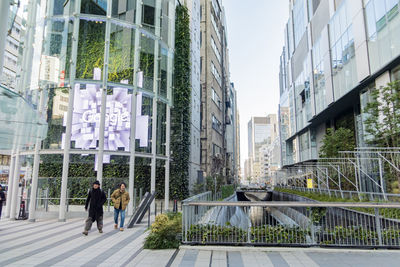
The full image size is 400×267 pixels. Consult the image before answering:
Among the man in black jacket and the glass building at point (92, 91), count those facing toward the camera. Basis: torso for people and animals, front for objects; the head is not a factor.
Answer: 2

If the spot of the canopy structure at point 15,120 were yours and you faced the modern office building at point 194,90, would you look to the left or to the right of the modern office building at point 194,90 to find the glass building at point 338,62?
right

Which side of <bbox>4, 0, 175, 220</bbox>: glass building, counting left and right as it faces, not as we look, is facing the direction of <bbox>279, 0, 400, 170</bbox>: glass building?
left

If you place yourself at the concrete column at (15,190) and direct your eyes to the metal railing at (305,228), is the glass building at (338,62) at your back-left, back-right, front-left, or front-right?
front-left

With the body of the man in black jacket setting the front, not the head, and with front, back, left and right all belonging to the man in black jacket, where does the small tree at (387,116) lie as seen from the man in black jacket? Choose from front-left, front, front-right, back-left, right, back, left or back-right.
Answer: left

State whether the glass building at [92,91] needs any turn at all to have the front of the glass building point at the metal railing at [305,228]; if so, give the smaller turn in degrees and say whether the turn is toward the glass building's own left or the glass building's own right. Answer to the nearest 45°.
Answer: approximately 45° to the glass building's own left

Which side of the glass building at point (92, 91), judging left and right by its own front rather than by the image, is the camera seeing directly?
front

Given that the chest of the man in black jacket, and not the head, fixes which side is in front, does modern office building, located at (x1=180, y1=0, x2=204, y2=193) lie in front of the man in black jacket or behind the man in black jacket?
behind

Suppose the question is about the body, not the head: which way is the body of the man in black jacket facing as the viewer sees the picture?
toward the camera

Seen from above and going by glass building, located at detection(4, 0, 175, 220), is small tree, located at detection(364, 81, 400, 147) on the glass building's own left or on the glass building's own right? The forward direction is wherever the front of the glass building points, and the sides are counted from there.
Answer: on the glass building's own left

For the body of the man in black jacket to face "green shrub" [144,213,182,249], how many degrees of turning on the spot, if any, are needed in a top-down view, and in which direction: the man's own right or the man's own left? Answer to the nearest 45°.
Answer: approximately 45° to the man's own left

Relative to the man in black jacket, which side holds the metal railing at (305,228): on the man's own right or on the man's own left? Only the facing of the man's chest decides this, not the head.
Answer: on the man's own left

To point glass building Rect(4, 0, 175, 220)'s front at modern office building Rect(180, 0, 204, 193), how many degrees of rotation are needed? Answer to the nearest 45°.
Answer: approximately 135° to its left
